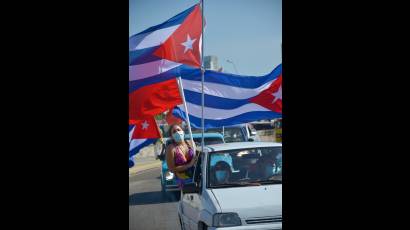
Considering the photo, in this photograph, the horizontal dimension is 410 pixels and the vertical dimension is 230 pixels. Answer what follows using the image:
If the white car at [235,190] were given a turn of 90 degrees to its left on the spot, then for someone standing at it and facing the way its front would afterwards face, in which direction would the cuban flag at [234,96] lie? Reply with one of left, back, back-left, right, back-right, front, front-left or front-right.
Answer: front-left

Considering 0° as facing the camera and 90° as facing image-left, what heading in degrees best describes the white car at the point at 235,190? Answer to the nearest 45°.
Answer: approximately 315°

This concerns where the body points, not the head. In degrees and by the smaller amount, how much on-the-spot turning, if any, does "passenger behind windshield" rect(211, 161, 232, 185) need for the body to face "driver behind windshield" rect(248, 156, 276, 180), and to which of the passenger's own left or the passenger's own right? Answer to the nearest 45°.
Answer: approximately 90° to the passenger's own left

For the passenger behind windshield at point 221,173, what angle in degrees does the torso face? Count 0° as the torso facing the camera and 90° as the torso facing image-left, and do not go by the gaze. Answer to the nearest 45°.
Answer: approximately 0°

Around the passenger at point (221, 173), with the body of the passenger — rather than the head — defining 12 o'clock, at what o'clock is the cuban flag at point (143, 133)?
The cuban flag is roughly at 5 o'clock from the passenger.

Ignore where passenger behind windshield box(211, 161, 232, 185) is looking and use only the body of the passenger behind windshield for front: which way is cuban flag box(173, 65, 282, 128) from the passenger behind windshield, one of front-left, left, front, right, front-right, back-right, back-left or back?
back
